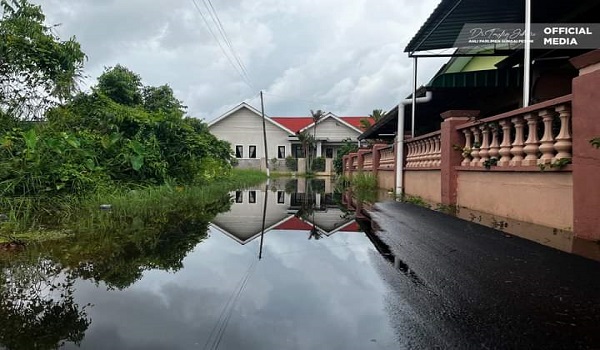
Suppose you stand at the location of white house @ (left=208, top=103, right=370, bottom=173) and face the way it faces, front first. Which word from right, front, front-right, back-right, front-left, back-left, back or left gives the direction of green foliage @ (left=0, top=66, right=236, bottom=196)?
front

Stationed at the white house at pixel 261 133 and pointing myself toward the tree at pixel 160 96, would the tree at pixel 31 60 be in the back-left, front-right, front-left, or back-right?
front-left

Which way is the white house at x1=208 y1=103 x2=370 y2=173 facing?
toward the camera

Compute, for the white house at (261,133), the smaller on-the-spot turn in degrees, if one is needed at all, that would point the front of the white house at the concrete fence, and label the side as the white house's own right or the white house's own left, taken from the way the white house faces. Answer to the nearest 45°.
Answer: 0° — it already faces it

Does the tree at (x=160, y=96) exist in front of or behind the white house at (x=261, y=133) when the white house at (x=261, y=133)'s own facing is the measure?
in front

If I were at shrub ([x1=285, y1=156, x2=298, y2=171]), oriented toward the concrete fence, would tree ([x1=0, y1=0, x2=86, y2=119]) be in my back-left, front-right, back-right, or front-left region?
front-right

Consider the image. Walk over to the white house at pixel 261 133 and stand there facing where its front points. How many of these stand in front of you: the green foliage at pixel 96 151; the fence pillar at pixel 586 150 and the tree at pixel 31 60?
3

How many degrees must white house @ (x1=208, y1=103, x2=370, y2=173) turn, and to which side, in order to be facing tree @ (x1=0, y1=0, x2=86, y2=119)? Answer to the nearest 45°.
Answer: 0° — it already faces it

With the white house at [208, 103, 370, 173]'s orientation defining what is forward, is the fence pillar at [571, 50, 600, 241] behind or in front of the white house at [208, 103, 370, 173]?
in front
